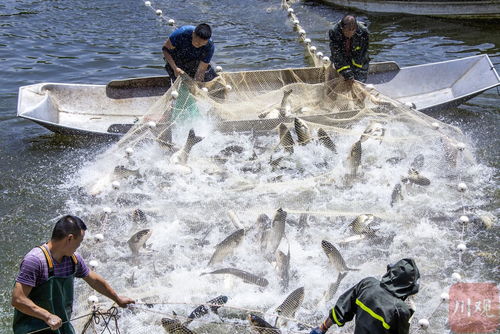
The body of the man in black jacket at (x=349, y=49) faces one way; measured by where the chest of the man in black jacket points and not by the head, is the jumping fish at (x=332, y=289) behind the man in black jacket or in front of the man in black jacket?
in front

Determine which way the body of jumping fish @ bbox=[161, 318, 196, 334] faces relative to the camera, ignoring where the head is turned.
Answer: to the viewer's left

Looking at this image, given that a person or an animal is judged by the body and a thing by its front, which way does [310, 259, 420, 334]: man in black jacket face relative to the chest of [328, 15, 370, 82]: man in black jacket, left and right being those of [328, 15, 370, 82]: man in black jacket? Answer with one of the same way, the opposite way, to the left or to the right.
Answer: the opposite way

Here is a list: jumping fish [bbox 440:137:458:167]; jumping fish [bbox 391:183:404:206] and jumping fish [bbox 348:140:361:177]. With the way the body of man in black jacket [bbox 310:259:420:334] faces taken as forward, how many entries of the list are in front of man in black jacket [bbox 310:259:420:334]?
3

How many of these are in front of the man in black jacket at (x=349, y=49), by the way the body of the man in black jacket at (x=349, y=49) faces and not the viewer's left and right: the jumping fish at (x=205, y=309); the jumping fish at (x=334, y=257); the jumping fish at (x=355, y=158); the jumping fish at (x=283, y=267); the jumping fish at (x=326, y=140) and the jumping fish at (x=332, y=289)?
6
